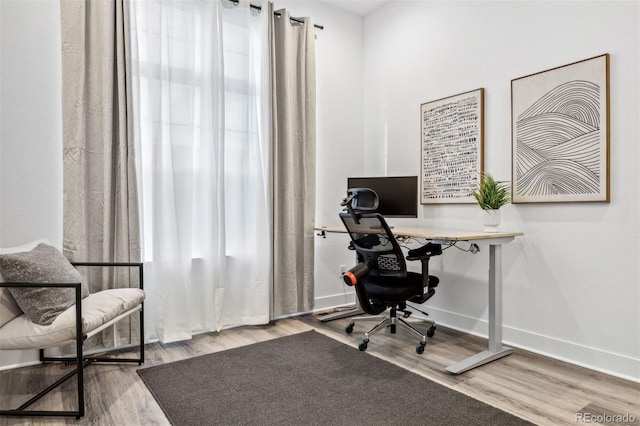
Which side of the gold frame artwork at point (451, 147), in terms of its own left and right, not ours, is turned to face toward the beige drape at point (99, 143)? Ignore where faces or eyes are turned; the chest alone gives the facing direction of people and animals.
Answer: front

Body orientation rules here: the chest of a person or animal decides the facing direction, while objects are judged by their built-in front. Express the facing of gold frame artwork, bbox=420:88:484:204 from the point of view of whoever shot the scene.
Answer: facing the viewer and to the left of the viewer

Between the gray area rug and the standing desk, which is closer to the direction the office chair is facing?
the standing desk

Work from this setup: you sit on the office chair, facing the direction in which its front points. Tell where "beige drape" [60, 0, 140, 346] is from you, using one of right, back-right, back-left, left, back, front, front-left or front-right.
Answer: back-left

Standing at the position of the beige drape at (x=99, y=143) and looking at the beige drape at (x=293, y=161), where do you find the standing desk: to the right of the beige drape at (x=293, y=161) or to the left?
right

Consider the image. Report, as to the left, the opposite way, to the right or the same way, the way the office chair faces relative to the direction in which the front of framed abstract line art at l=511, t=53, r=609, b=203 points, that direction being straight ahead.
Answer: the opposite way

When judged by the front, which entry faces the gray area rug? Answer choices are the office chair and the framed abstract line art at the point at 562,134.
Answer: the framed abstract line art

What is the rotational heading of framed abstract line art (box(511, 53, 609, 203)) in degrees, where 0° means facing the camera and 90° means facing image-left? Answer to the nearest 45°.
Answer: approximately 45°

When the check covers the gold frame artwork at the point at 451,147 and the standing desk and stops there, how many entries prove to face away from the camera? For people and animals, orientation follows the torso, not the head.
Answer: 0

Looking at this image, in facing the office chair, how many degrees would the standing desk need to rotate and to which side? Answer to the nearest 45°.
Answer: approximately 45° to its right

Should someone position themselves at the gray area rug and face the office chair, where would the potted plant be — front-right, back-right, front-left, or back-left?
front-right

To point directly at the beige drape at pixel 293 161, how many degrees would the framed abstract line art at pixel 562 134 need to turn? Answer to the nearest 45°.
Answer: approximately 45° to its right

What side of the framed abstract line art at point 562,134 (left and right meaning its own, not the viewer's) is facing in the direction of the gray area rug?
front

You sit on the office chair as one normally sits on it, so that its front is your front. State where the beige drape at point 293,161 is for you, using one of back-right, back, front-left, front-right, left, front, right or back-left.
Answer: left

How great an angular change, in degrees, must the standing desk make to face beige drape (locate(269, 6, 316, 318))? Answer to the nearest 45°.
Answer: approximately 45° to its right

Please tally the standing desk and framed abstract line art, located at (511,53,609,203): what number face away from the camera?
0

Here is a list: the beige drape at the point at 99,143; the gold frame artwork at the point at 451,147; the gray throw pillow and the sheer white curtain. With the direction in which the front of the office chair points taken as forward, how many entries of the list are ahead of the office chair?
1

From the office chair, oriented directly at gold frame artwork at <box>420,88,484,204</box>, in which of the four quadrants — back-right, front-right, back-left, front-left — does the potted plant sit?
front-right

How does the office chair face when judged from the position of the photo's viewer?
facing away from the viewer and to the right of the viewer

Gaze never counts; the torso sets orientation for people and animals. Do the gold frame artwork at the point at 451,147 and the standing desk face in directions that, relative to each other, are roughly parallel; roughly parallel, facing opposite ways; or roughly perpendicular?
roughly parallel

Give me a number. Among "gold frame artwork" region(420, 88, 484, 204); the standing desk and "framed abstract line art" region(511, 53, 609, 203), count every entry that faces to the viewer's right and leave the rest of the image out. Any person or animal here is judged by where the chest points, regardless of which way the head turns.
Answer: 0
